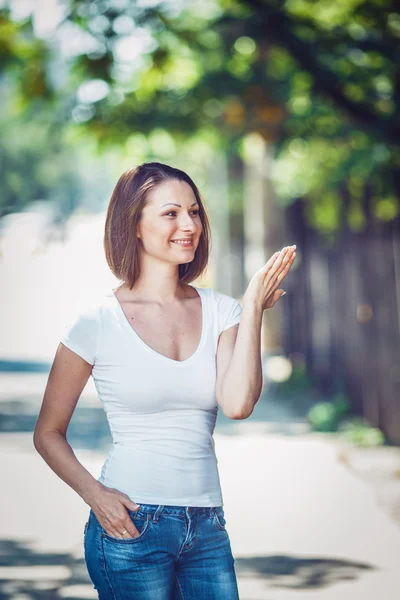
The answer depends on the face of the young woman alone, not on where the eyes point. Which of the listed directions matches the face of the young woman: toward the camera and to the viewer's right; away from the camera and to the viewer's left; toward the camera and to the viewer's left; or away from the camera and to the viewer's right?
toward the camera and to the viewer's right

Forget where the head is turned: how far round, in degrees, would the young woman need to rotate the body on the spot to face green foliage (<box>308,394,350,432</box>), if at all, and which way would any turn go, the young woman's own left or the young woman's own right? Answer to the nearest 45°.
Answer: approximately 135° to the young woman's own left

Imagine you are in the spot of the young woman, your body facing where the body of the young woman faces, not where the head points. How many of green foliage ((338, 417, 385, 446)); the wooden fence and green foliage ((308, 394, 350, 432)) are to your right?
0

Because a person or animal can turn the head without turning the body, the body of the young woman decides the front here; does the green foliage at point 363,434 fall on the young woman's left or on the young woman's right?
on the young woman's left

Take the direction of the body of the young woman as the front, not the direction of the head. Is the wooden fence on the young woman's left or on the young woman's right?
on the young woman's left

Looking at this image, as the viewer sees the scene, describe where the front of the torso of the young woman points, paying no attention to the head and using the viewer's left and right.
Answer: facing the viewer and to the right of the viewer
